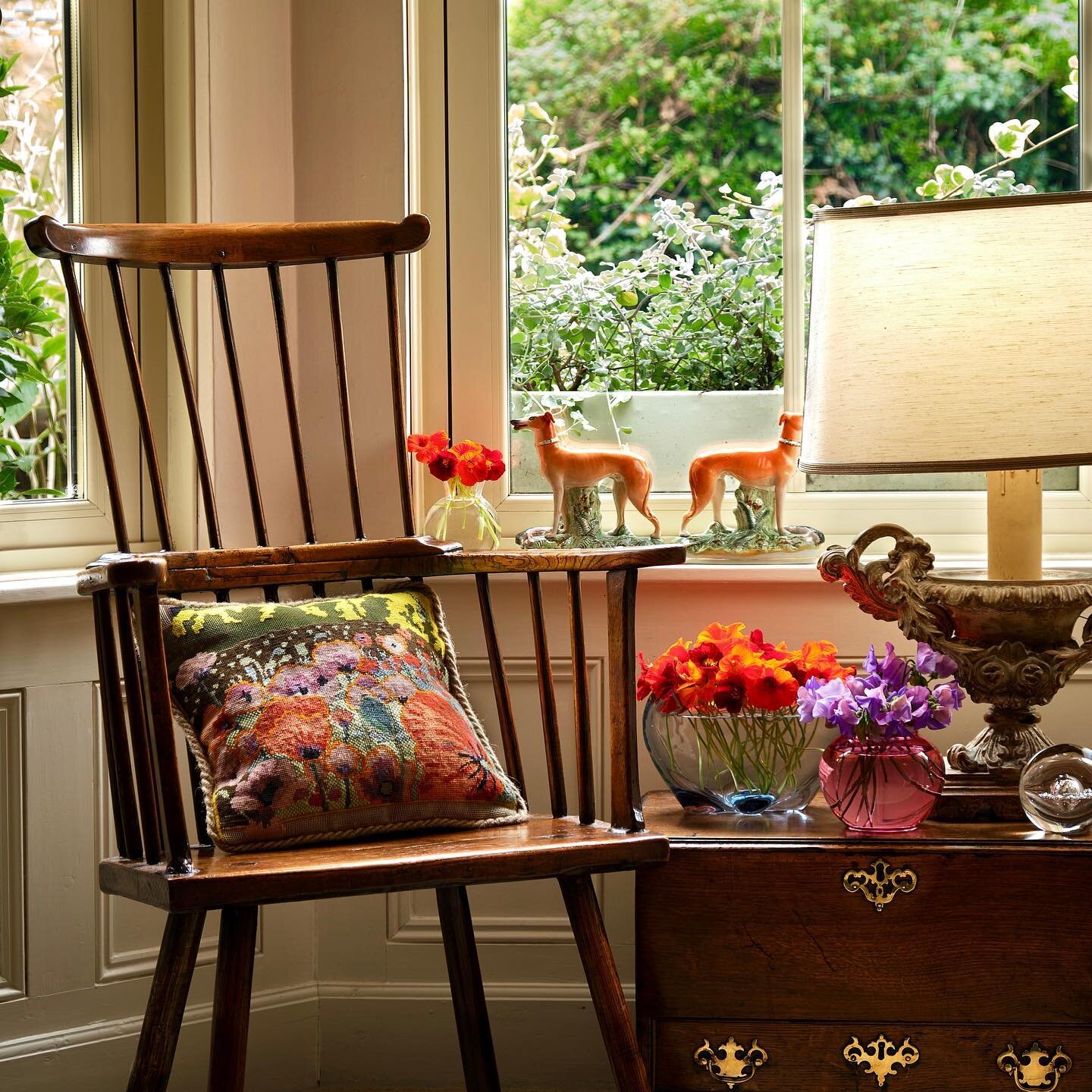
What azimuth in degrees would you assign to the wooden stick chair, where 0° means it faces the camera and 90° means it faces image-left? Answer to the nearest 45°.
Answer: approximately 315°

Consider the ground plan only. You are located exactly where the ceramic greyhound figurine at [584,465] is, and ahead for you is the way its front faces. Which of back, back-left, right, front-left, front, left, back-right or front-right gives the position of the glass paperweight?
back-left

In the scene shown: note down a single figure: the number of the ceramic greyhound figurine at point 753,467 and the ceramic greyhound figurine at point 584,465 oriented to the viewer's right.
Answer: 1

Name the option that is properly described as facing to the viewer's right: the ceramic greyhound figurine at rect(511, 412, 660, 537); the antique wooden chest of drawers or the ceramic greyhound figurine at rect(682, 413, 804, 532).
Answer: the ceramic greyhound figurine at rect(682, 413, 804, 532)

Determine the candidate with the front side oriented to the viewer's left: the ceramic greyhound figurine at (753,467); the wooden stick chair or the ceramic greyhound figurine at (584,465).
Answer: the ceramic greyhound figurine at (584,465)

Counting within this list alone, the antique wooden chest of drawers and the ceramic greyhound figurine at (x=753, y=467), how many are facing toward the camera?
1

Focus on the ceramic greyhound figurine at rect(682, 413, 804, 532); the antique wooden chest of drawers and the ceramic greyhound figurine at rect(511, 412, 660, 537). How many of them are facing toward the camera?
1

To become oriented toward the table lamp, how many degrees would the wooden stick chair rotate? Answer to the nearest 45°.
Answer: approximately 45° to its left

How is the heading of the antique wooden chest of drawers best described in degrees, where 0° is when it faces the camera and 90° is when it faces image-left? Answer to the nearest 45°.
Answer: approximately 0°

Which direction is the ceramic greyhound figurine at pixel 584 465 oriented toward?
to the viewer's left

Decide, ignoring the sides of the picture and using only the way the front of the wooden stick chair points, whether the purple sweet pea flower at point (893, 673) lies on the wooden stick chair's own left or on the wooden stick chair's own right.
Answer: on the wooden stick chair's own left

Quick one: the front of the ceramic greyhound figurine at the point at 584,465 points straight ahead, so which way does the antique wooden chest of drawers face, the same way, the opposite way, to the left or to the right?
to the left

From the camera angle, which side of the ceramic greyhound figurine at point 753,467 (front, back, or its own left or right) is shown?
right

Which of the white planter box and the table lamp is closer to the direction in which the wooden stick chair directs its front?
the table lamp

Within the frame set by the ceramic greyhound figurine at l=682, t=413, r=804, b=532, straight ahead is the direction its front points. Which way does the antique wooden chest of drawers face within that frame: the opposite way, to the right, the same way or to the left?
to the right
